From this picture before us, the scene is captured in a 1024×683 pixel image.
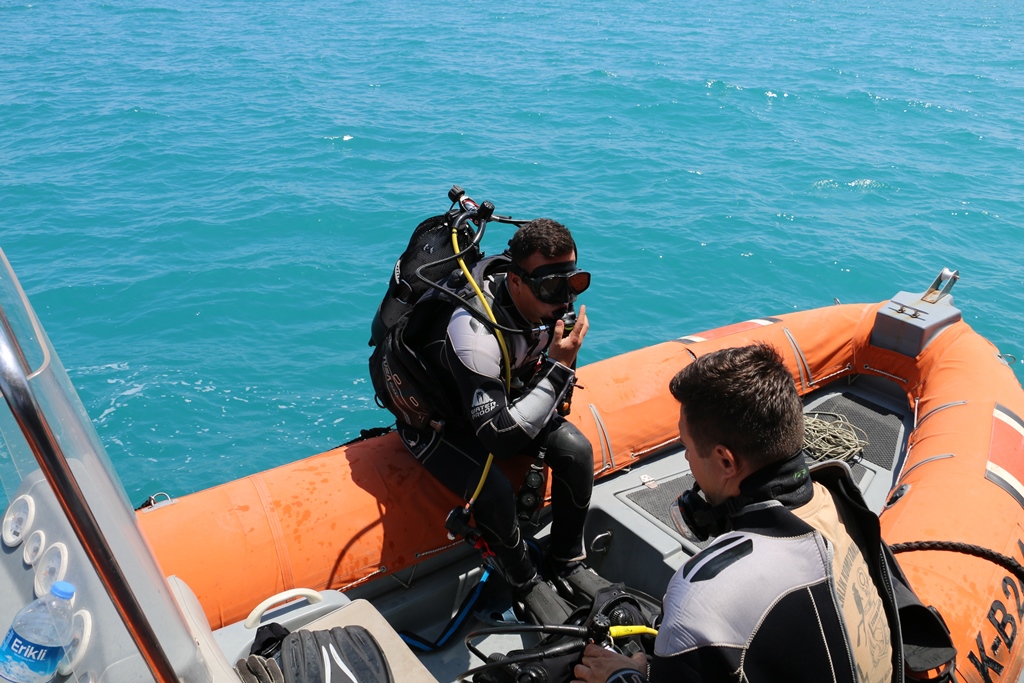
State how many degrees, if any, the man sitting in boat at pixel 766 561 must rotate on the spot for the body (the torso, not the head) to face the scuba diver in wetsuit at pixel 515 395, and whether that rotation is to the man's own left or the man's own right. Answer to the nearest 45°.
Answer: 0° — they already face them

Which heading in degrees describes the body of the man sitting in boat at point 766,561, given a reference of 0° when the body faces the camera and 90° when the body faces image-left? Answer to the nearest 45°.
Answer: approximately 135°

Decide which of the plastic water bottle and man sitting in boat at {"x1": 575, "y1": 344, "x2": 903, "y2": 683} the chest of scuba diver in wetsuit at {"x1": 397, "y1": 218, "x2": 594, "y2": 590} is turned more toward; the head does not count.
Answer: the man sitting in boat

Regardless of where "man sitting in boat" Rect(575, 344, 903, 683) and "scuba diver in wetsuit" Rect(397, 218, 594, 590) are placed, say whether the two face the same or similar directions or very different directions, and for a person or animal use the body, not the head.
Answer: very different directions

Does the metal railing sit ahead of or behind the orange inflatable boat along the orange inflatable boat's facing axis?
behind

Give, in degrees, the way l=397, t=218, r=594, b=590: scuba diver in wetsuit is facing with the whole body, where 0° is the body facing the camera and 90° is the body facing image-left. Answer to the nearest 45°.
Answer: approximately 315°

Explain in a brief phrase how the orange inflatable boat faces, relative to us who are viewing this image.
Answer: facing away from the viewer and to the right of the viewer

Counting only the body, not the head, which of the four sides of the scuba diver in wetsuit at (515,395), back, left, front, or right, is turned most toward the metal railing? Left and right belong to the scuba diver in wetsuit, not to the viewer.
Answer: right

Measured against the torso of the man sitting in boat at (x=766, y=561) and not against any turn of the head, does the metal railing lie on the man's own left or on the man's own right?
on the man's own left
